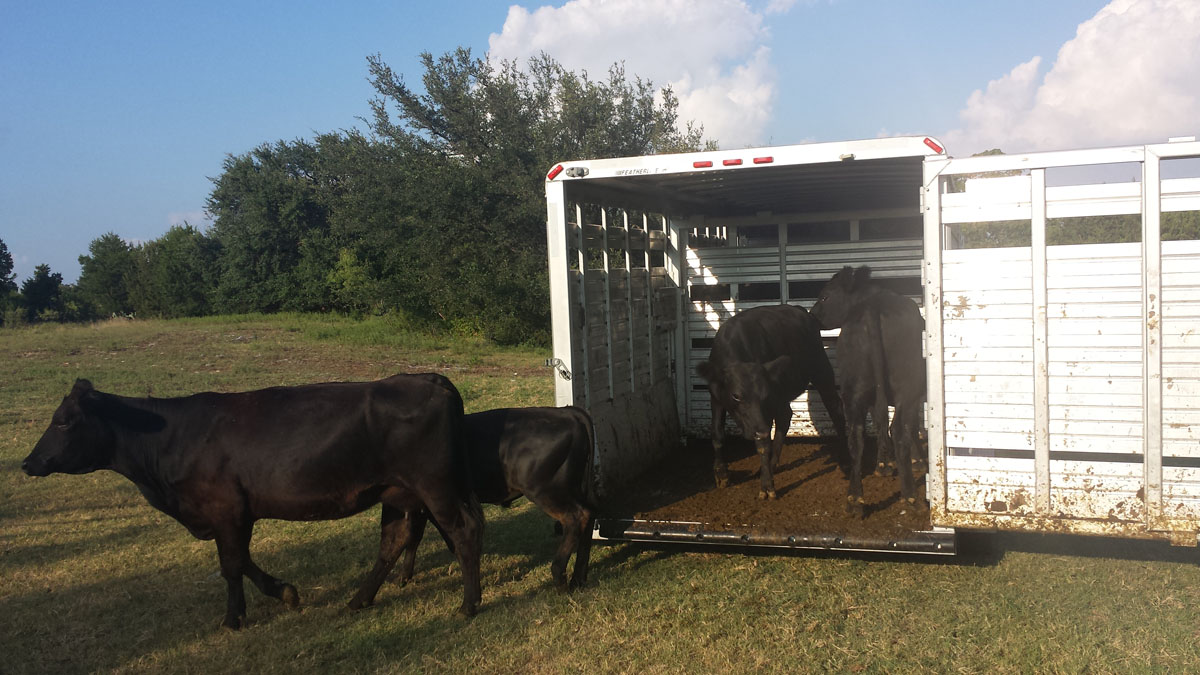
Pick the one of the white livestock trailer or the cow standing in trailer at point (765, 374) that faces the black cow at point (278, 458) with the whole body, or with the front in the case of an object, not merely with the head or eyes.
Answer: the cow standing in trailer

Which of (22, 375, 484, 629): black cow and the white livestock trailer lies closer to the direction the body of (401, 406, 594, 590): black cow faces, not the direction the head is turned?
the black cow

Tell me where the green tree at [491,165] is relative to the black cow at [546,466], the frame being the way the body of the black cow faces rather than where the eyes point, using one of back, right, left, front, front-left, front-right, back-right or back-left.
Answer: right

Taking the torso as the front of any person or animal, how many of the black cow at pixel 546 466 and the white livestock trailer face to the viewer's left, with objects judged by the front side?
1

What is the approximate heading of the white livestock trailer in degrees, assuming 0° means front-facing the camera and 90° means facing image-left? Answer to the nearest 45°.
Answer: approximately 225°

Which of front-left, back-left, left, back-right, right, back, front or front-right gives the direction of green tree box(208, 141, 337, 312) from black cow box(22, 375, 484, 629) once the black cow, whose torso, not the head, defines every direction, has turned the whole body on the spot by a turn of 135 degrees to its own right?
front-left

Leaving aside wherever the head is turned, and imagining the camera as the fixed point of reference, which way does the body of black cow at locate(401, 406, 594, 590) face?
to the viewer's left

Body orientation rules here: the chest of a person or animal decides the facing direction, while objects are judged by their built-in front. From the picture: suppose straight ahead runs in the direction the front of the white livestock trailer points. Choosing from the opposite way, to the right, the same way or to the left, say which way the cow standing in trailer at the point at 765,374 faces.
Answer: the opposite way

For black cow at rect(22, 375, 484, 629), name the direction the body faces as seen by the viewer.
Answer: to the viewer's left

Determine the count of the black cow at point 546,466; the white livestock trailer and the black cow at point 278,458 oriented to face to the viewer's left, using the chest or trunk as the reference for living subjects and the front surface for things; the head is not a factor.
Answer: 2

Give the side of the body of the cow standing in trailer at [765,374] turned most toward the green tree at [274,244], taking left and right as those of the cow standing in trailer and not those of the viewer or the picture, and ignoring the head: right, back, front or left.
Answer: right
